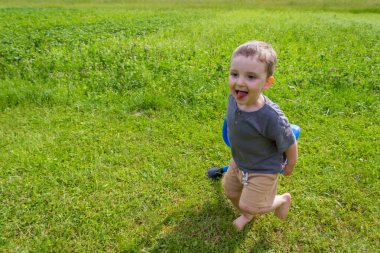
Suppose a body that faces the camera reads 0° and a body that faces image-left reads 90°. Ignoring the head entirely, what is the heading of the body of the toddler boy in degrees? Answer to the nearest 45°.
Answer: approximately 45°

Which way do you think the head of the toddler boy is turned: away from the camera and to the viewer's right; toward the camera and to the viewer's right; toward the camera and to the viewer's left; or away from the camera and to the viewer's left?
toward the camera and to the viewer's left
